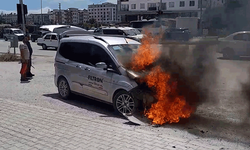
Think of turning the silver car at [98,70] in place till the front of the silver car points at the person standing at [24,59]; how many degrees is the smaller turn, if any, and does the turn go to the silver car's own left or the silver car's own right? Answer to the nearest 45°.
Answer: approximately 180°

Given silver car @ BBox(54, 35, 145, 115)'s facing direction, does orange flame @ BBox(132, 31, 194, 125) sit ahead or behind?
ahead

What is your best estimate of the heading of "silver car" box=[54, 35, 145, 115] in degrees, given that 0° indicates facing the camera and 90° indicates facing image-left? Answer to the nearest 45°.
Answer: approximately 315°

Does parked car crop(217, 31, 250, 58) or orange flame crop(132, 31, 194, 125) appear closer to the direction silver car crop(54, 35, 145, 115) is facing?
the orange flame

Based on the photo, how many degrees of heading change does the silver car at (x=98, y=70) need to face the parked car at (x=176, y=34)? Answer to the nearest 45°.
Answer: approximately 45° to its left

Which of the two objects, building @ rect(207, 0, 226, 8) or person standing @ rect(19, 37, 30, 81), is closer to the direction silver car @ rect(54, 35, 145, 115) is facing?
the building

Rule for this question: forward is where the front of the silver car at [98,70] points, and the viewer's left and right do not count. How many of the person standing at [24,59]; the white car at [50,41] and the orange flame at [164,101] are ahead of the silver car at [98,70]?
1

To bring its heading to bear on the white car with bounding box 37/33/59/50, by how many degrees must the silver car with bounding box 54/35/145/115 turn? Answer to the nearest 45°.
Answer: approximately 135° to its left

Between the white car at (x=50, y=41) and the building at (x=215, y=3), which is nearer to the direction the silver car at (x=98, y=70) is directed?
the building
